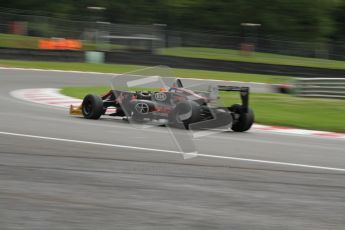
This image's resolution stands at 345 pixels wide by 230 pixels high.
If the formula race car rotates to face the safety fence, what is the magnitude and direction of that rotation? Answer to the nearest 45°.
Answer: approximately 45° to its right

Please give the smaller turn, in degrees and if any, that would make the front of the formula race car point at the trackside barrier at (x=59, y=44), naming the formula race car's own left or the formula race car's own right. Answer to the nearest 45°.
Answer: approximately 45° to the formula race car's own right

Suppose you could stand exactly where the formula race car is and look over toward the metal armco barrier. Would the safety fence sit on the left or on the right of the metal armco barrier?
left

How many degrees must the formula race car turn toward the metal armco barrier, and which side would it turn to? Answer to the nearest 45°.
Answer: approximately 90° to its right

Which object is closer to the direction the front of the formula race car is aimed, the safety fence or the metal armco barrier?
the safety fence

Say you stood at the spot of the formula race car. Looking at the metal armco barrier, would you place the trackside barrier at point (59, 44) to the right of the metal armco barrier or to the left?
left

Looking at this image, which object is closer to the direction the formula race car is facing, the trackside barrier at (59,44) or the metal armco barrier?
the trackside barrier

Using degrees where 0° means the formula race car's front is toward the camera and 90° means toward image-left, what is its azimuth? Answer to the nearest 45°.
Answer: approximately 135°
